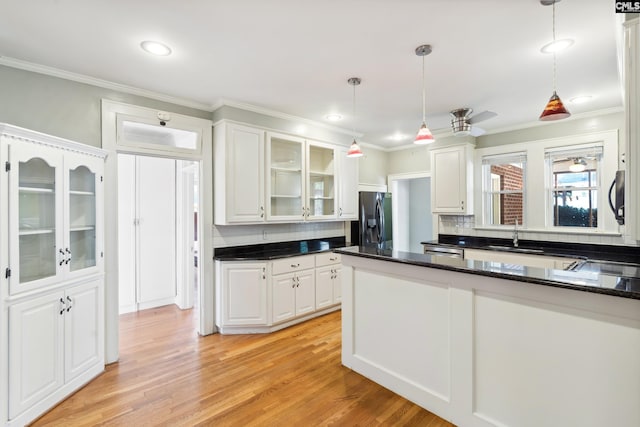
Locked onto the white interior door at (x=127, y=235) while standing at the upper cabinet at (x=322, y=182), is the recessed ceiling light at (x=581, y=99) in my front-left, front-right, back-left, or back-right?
back-left

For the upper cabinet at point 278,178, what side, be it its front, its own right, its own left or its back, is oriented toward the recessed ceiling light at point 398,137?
left

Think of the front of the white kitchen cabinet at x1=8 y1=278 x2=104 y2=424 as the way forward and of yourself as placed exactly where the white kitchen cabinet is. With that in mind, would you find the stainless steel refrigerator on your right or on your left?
on your left

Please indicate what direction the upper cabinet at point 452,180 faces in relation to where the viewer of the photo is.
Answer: facing the viewer and to the left of the viewer

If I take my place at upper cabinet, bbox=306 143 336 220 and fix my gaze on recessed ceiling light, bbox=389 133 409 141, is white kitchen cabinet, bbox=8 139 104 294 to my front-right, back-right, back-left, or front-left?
back-right

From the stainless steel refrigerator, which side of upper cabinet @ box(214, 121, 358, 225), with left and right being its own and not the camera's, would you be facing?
left

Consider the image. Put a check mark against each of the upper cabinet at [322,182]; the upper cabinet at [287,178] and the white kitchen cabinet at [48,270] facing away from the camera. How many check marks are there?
0

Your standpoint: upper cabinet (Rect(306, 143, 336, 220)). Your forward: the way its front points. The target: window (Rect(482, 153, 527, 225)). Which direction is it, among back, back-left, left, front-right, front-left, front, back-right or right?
front-left

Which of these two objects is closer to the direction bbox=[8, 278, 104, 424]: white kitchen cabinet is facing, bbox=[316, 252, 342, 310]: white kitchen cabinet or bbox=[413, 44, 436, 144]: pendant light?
the pendant light

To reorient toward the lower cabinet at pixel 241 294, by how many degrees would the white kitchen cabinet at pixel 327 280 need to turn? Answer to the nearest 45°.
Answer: approximately 90° to its right

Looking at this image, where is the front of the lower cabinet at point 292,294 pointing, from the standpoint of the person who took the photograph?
facing the viewer and to the right of the viewer

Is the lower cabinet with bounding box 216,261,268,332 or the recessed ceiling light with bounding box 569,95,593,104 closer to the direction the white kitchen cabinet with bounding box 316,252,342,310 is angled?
the recessed ceiling light

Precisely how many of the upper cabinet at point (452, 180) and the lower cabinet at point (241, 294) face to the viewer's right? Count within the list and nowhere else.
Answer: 0

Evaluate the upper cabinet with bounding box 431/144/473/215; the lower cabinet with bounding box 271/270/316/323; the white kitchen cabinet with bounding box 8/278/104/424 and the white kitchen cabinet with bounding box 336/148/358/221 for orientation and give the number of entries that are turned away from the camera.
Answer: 0
